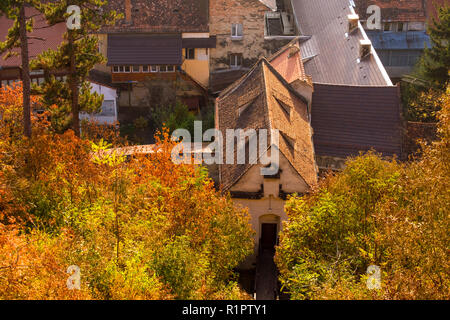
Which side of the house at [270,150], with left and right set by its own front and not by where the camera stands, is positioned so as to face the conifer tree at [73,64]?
right

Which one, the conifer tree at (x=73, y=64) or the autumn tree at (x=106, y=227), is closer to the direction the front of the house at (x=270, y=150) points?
the autumn tree

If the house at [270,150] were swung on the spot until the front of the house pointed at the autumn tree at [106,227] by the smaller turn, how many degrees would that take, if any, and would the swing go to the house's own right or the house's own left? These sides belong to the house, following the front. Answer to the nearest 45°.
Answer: approximately 45° to the house's own right

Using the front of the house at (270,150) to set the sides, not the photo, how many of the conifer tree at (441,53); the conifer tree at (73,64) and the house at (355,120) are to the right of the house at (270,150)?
1

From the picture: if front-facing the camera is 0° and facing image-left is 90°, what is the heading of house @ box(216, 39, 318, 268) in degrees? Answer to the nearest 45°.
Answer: approximately 0°

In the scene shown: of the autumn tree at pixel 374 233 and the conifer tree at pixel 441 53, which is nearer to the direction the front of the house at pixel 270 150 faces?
the autumn tree

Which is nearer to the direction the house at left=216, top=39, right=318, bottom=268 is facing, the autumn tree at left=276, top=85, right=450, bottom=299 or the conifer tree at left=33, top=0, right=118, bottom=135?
the autumn tree
